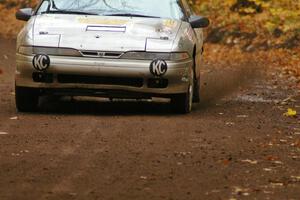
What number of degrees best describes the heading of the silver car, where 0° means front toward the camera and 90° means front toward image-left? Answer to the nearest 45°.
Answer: approximately 0°
